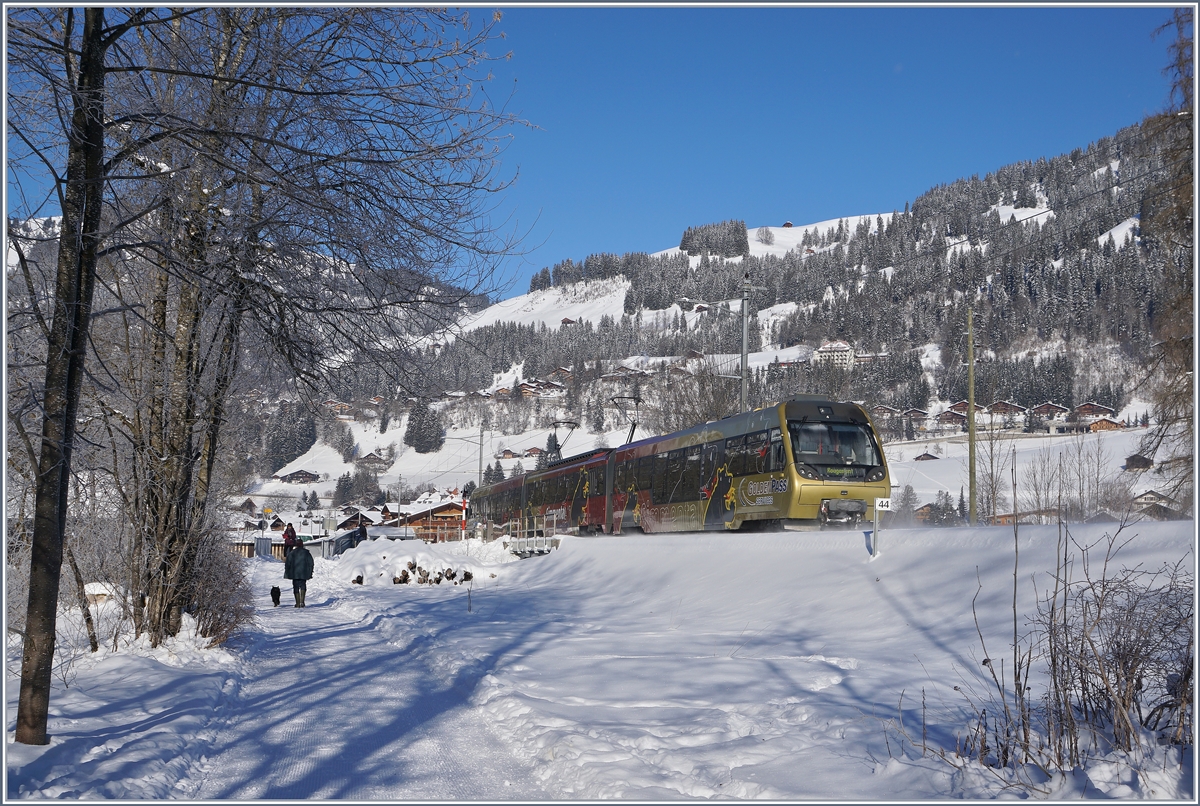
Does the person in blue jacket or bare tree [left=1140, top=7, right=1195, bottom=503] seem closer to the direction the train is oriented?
the bare tree

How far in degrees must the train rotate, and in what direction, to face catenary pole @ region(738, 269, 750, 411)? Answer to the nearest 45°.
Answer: approximately 135° to its left

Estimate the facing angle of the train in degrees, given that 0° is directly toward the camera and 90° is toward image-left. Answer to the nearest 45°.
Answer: approximately 315°

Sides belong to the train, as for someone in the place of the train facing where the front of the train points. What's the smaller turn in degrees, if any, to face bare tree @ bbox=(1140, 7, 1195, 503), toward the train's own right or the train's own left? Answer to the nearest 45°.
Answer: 0° — it already faces it

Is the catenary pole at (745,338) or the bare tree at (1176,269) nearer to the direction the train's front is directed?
the bare tree

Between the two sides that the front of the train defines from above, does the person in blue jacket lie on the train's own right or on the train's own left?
on the train's own right

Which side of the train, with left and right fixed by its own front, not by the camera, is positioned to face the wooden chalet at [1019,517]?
left
